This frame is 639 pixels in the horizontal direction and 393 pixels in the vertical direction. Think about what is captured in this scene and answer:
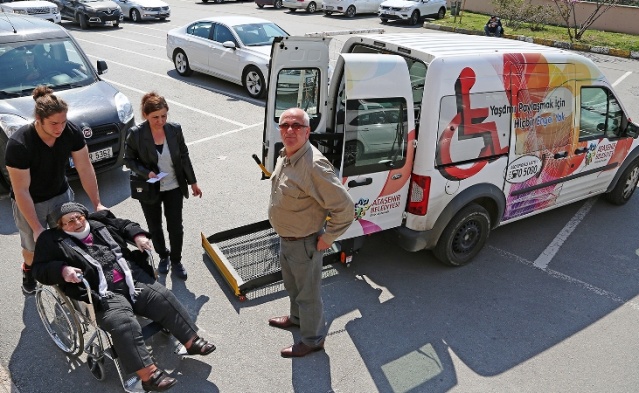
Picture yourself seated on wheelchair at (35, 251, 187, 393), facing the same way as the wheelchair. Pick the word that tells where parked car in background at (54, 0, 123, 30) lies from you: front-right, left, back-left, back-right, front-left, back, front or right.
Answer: back-left

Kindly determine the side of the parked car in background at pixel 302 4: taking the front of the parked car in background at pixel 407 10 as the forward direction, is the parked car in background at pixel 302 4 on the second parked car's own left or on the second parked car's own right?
on the second parked car's own right

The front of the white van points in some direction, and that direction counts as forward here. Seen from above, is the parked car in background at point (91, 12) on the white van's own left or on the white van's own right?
on the white van's own left

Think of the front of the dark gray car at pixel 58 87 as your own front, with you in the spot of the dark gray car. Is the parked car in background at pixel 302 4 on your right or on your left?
on your left

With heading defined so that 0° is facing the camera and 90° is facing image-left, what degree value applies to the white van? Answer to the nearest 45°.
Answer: approximately 225°

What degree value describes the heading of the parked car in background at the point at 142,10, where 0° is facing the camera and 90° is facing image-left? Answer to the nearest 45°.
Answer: approximately 315°
